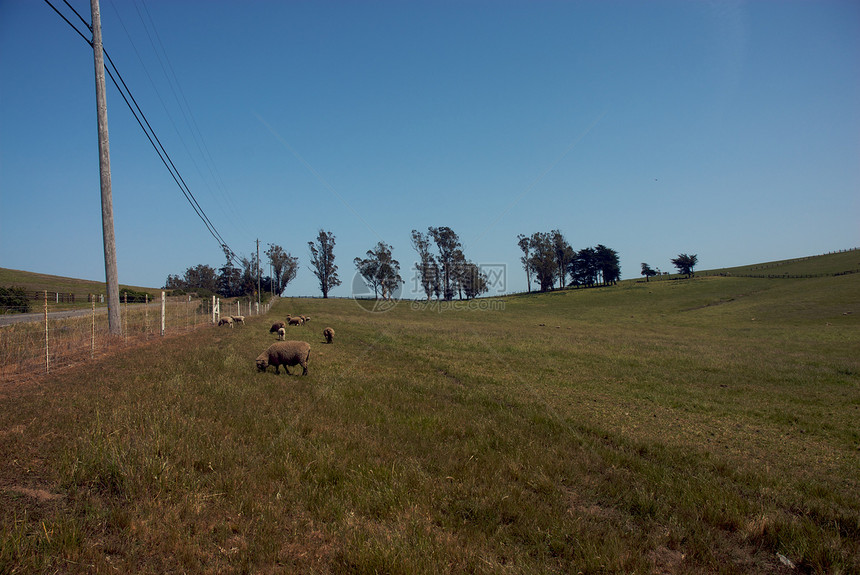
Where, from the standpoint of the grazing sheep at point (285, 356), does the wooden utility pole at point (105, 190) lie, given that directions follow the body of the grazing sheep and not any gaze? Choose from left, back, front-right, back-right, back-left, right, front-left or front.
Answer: front-right

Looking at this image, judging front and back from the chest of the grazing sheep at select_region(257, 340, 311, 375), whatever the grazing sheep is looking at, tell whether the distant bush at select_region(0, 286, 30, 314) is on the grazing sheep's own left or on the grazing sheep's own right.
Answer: on the grazing sheep's own right

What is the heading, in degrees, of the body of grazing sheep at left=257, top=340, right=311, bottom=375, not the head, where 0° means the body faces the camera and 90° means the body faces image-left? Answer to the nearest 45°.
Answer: approximately 90°
